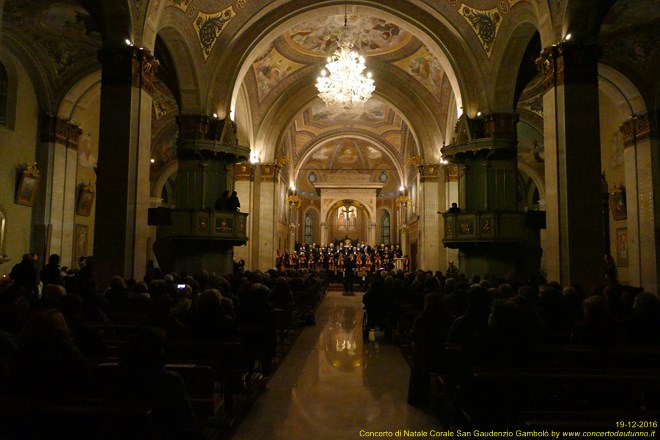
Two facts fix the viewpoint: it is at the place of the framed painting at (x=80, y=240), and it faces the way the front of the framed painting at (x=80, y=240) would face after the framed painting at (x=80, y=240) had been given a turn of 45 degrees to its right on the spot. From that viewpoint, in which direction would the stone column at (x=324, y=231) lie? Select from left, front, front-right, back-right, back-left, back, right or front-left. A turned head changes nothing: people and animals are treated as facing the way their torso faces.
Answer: back-left

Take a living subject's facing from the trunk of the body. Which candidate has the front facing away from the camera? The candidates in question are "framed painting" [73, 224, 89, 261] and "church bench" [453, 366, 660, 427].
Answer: the church bench

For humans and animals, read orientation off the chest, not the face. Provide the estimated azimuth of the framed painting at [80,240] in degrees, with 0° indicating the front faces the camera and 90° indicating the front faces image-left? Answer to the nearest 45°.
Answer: approximately 315°

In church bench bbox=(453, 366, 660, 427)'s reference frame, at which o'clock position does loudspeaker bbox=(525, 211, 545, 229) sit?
The loudspeaker is roughly at 12 o'clock from the church bench.

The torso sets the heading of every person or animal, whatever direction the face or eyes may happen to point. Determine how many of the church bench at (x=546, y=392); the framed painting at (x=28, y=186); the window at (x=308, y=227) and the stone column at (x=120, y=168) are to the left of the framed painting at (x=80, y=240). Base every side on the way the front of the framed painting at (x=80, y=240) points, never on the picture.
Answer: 1

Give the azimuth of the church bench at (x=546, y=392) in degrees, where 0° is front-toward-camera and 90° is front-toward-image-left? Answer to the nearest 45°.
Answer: approximately 180°

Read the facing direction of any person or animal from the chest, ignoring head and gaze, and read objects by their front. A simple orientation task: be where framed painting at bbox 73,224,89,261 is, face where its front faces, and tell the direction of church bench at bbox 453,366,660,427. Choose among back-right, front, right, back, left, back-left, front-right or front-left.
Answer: front-right

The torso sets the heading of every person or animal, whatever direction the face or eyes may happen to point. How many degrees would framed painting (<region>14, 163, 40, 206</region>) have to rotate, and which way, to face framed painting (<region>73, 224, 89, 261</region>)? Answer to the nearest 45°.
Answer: approximately 90° to its left

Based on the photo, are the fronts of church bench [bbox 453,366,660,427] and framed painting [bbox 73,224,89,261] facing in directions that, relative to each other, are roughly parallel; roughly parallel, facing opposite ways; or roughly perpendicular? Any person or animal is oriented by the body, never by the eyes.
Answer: roughly perpendicular

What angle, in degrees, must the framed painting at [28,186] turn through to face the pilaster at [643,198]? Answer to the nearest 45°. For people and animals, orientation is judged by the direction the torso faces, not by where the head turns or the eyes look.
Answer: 0° — it already faces it

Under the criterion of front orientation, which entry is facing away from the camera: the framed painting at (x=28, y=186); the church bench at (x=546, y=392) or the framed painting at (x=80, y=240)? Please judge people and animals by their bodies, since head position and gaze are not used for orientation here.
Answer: the church bench

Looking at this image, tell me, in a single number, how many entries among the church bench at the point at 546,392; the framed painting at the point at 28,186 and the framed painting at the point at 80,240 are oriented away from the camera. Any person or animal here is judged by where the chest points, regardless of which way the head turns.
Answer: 1

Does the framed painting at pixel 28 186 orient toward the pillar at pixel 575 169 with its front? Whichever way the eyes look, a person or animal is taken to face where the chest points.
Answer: yes

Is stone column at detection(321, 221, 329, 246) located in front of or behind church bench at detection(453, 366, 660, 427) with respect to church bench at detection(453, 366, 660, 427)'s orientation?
in front
